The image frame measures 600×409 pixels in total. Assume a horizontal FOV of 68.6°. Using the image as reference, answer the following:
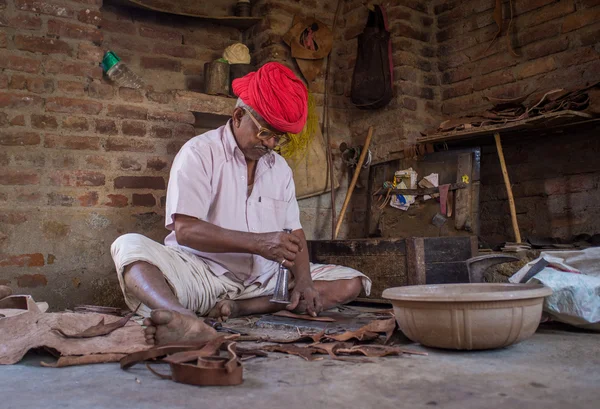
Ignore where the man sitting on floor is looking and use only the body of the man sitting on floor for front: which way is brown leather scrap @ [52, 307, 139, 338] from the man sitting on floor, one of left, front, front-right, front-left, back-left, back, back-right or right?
right

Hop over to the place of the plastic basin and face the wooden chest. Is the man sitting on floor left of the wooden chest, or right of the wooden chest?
left

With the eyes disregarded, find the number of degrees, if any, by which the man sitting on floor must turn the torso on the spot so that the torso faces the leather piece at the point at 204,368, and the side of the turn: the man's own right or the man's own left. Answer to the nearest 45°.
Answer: approximately 45° to the man's own right

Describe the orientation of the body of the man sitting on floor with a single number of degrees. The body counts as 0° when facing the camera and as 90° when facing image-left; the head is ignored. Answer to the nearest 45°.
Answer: approximately 315°

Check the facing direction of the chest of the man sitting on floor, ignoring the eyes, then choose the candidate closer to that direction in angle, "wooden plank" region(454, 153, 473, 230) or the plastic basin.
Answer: the plastic basin

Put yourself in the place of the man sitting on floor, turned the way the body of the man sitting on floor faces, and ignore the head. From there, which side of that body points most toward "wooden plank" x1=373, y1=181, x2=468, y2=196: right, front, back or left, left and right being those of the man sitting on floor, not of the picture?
left

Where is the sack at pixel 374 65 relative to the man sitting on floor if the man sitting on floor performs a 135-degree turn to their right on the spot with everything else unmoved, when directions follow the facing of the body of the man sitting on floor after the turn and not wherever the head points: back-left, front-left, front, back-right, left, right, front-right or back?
back-right

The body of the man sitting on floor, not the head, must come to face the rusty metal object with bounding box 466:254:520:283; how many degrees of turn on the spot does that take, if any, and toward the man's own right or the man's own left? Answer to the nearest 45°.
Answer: approximately 45° to the man's own left
